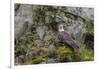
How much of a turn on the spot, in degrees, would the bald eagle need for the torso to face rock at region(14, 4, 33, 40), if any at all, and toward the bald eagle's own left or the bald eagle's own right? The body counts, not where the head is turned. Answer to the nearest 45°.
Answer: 0° — it already faces it

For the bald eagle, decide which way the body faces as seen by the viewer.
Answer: to the viewer's left
